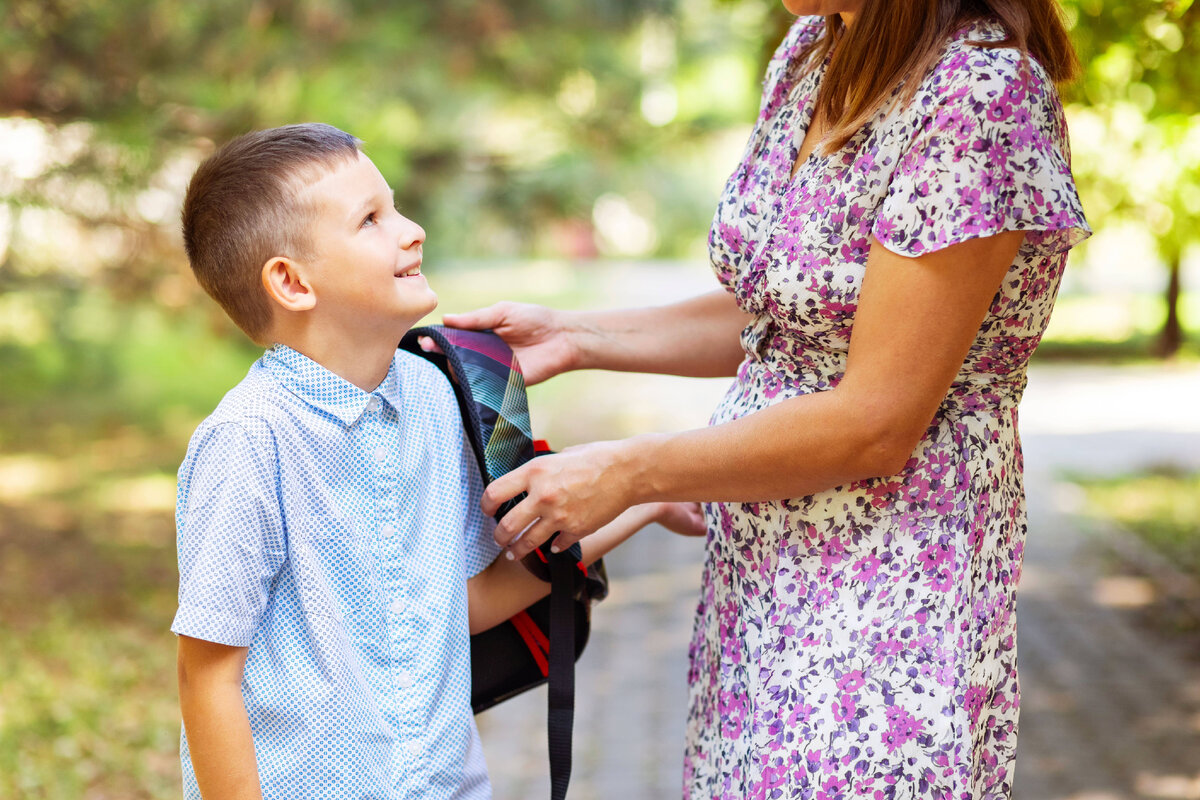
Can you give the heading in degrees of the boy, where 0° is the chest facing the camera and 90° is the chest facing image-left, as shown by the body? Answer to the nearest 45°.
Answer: approximately 315°

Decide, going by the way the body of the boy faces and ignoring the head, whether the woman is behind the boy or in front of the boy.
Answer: in front

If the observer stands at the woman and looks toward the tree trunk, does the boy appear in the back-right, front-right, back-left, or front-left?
back-left

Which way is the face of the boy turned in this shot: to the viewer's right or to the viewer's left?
to the viewer's right

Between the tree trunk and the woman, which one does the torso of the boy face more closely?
the woman

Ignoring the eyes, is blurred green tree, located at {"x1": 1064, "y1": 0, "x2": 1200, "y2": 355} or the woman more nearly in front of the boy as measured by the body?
the woman

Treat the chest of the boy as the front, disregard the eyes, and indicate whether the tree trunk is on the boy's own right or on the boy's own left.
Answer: on the boy's own left

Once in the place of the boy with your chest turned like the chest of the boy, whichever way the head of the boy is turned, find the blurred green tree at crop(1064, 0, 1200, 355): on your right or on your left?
on your left

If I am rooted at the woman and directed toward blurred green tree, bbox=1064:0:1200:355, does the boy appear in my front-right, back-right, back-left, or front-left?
back-left
